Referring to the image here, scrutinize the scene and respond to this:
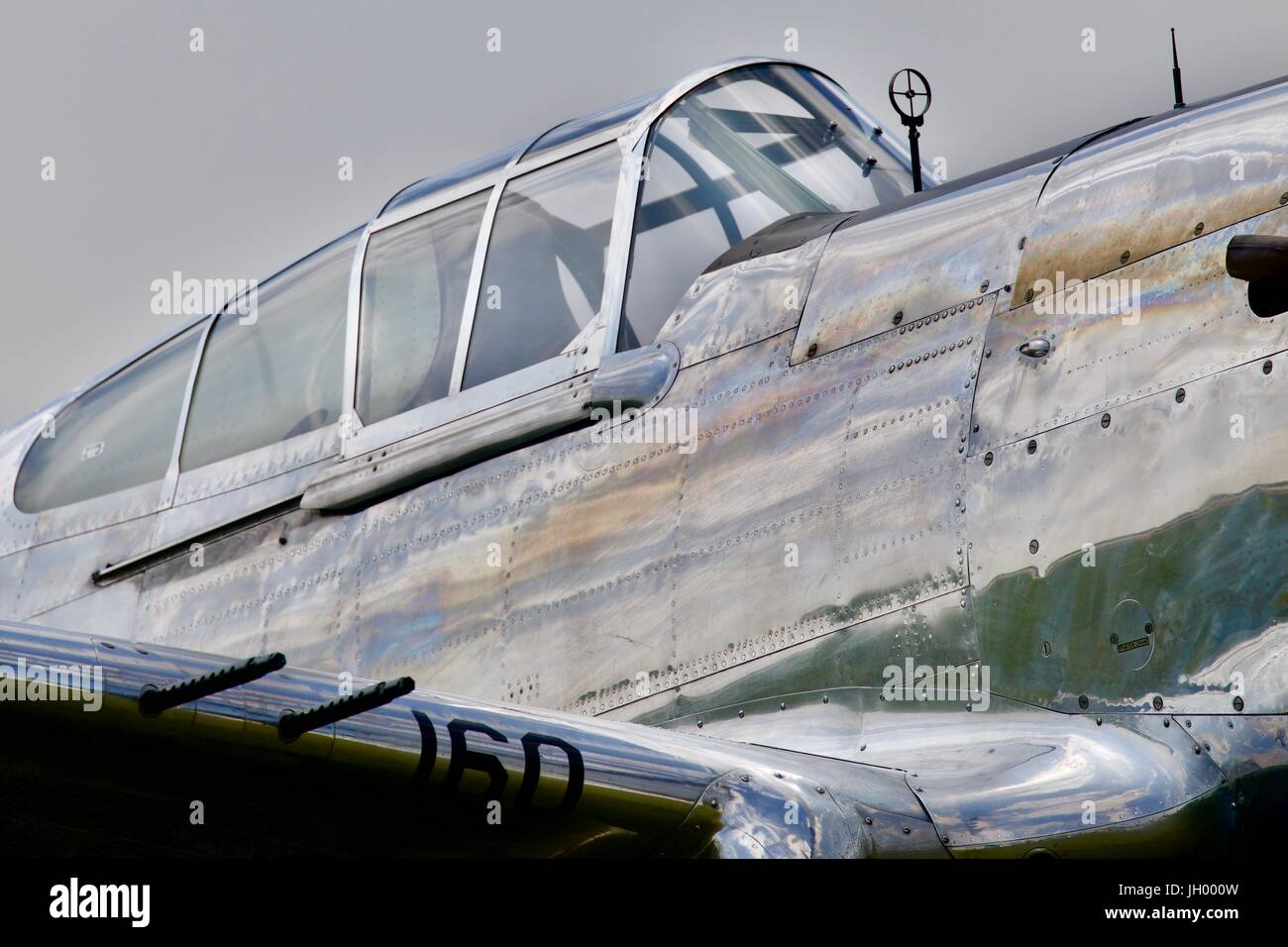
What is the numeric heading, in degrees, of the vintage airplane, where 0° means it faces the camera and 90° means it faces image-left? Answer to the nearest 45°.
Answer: approximately 315°
